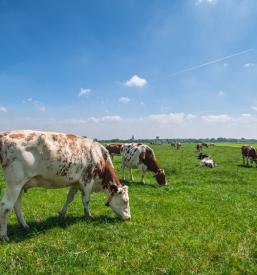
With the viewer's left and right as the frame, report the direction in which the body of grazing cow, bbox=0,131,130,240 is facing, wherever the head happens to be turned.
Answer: facing away from the viewer and to the right of the viewer

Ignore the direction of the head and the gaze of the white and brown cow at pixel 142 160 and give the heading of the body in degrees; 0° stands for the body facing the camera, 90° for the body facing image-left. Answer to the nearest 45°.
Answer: approximately 315°

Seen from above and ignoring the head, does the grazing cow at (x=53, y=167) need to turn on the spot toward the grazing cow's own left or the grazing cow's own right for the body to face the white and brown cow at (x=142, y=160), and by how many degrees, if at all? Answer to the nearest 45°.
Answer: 0° — it already faces it

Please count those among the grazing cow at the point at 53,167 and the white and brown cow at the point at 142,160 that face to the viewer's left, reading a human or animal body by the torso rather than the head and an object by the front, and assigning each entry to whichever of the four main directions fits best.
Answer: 0

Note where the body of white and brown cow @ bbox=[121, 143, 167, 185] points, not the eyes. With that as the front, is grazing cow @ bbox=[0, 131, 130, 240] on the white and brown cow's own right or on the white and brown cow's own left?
on the white and brown cow's own right
